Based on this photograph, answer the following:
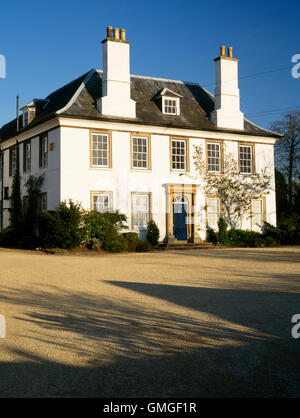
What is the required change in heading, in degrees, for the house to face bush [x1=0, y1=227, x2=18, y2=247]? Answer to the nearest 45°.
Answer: approximately 135° to its right

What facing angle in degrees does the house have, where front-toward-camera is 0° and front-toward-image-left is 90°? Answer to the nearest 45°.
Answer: approximately 315°

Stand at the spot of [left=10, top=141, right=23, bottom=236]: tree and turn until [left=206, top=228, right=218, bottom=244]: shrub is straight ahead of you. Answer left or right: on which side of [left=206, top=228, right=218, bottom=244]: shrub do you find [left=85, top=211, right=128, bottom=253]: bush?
right
